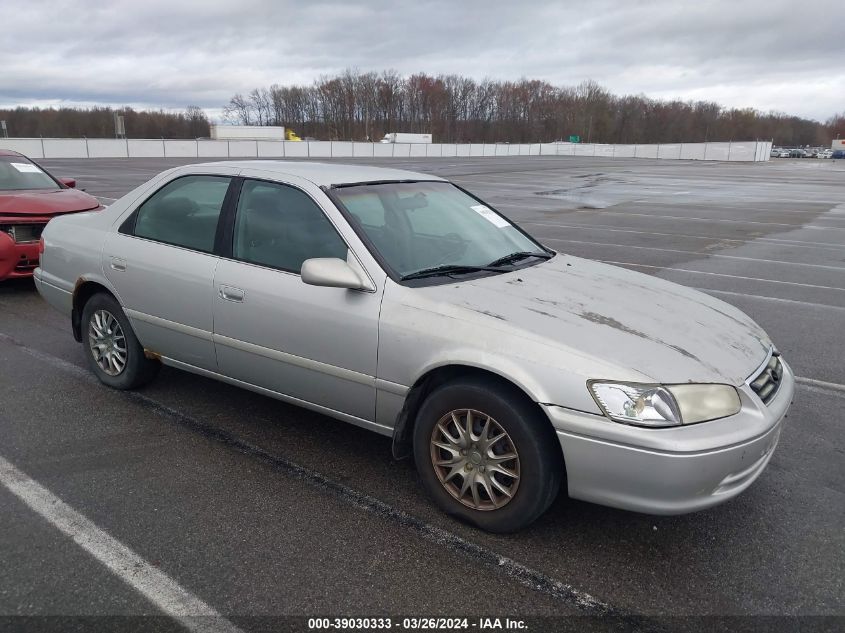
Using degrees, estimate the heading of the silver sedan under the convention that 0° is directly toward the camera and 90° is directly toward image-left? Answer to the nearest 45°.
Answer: approximately 315°

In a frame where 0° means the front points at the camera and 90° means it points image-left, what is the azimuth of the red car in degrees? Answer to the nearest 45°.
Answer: approximately 315°

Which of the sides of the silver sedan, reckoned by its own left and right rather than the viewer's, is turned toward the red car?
back
